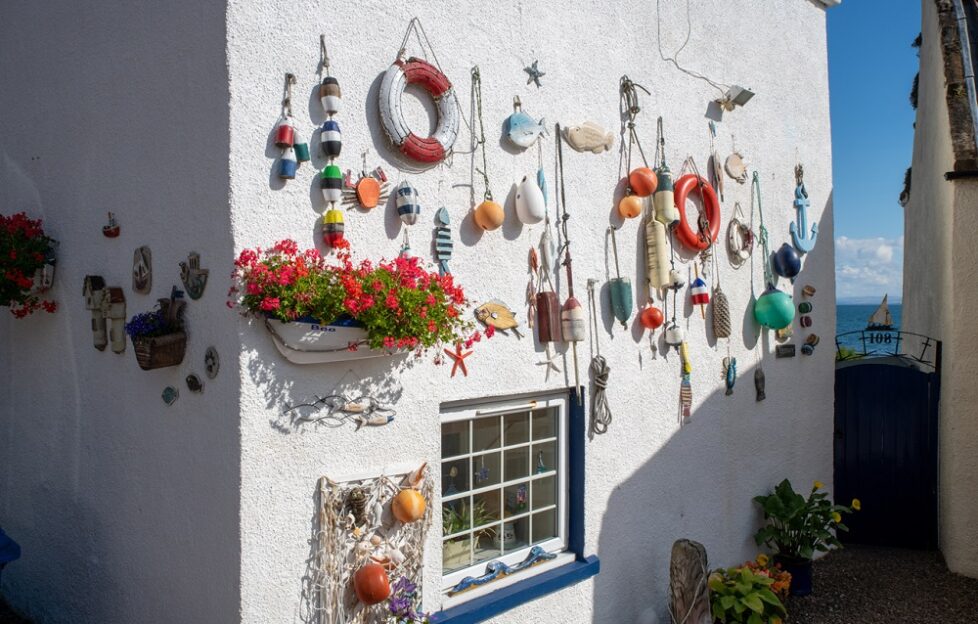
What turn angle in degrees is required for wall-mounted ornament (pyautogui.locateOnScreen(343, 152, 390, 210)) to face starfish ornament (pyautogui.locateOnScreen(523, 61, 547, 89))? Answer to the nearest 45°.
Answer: approximately 135° to its left

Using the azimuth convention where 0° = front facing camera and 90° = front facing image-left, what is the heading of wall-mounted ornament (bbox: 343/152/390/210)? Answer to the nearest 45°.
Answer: approximately 0°

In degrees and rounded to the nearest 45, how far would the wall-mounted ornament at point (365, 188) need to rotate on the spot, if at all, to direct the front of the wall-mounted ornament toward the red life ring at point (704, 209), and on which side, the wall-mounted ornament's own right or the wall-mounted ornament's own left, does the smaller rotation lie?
approximately 135° to the wall-mounted ornament's own left

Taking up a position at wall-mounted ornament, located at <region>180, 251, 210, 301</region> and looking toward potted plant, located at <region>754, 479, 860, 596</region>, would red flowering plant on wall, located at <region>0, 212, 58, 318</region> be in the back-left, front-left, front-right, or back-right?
back-left

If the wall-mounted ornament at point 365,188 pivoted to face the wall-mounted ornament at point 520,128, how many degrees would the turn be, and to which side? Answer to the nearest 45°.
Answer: approximately 135° to its left

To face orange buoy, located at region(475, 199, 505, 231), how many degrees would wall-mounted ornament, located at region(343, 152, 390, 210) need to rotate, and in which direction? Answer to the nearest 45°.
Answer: approximately 135° to its left

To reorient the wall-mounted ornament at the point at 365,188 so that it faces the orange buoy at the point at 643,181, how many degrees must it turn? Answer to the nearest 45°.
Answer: approximately 135° to its left

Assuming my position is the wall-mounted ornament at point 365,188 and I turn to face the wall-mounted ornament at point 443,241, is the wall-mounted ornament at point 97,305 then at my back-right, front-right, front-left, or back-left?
back-left

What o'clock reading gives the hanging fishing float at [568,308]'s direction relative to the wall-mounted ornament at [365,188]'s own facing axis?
The hanging fishing float is roughly at 8 o'clock from the wall-mounted ornament.

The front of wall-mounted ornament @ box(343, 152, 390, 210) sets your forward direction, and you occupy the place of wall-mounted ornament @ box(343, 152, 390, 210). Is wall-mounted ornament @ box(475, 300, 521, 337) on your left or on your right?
on your left

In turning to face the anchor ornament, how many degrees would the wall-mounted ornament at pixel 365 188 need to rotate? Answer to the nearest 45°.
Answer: approximately 135° to its left

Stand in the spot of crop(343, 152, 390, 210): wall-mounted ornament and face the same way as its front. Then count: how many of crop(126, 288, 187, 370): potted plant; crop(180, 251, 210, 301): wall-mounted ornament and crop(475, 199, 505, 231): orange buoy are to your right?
2
